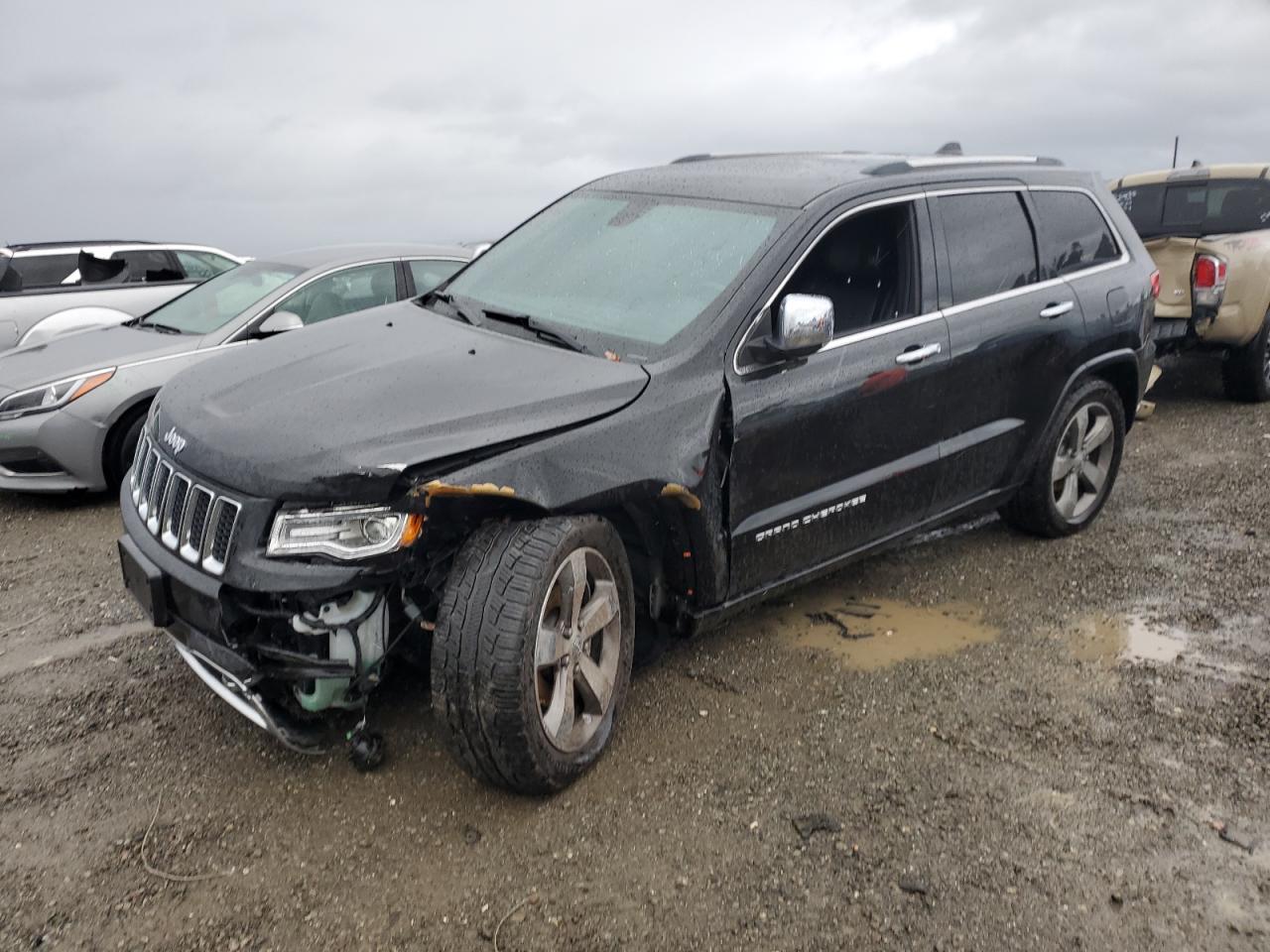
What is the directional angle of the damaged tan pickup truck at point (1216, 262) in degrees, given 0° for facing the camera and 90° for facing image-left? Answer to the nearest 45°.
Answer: approximately 225°

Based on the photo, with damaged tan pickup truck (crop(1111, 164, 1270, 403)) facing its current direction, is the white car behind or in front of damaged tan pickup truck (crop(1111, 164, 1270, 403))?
behind

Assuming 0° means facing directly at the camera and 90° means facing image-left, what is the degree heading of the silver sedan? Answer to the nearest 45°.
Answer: approximately 45°

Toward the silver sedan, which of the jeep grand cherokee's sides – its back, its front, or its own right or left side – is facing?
right
